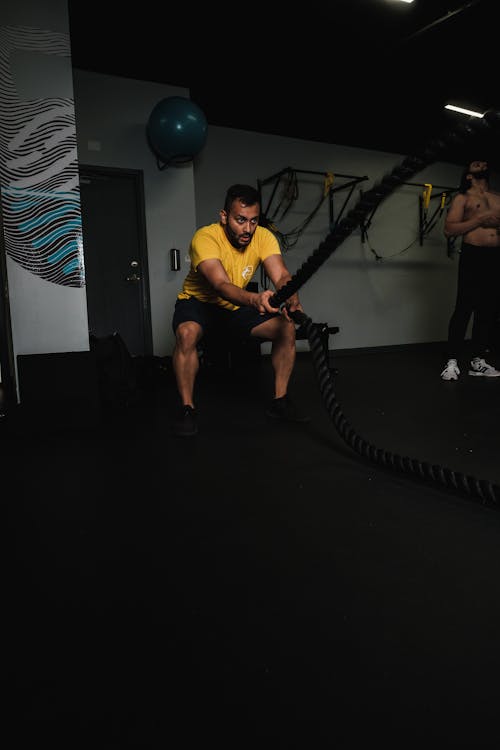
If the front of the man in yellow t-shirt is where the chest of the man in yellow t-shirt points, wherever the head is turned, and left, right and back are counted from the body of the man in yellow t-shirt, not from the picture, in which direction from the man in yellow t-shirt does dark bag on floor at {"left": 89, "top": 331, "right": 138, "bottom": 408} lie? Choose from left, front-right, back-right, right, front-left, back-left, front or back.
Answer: back

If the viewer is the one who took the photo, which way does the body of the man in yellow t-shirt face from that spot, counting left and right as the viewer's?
facing the viewer and to the right of the viewer

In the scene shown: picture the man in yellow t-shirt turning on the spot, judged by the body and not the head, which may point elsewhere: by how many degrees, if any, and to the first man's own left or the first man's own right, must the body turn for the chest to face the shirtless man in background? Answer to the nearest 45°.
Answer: approximately 90° to the first man's own left

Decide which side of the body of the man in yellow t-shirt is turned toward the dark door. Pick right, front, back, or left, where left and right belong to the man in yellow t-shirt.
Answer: back

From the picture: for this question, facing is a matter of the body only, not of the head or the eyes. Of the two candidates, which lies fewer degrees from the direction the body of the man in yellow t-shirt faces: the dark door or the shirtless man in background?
the shirtless man in background
